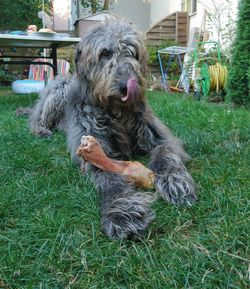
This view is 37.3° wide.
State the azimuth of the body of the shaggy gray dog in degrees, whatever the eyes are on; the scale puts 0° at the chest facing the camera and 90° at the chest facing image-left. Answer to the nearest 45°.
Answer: approximately 315°

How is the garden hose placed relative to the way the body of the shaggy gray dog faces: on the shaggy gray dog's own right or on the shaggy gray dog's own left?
on the shaggy gray dog's own left

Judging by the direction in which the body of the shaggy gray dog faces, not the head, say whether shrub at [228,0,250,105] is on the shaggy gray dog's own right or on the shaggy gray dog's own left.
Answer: on the shaggy gray dog's own left
